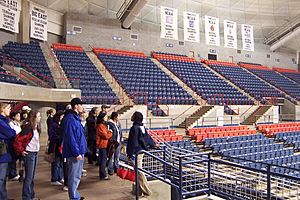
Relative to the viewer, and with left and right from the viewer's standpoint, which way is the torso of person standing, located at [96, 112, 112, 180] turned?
facing to the right of the viewer

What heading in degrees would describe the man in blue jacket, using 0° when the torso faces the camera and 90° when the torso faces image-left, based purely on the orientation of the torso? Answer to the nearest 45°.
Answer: approximately 270°

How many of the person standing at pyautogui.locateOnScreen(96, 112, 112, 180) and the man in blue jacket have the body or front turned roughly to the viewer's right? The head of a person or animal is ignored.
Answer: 2

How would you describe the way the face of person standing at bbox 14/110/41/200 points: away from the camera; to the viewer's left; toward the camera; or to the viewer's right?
to the viewer's right

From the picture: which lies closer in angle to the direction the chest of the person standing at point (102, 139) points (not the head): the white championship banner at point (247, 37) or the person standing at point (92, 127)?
the white championship banner

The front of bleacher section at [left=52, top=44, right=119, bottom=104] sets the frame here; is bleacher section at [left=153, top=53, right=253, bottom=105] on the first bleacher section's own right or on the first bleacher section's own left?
on the first bleacher section's own left

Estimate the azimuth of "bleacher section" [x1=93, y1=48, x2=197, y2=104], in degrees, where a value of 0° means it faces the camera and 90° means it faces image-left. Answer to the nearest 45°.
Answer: approximately 315°

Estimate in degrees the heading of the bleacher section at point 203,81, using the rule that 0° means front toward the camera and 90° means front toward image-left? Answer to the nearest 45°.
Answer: approximately 315°

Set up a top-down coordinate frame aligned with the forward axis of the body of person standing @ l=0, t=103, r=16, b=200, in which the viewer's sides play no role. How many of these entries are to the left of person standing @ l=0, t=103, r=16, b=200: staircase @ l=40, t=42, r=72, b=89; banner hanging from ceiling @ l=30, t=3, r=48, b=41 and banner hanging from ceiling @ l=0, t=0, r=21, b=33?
3
